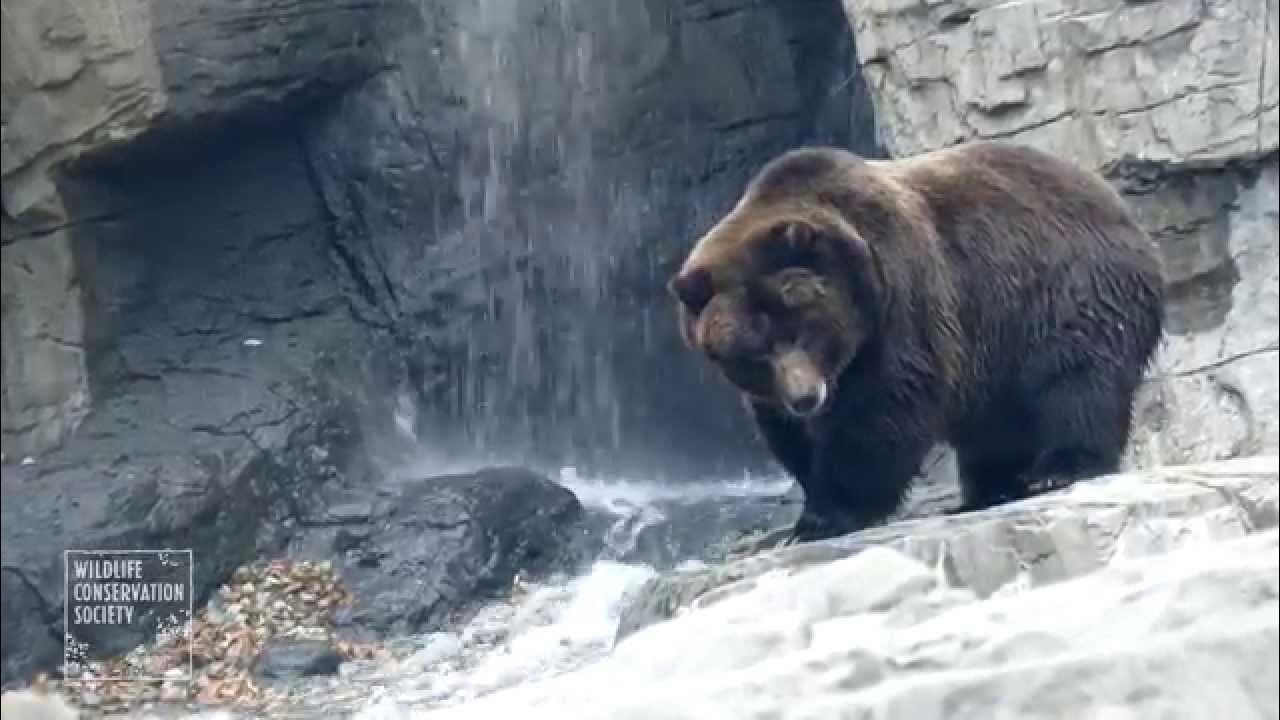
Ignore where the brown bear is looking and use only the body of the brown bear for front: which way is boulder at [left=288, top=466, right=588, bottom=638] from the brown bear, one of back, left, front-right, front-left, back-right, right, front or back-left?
right

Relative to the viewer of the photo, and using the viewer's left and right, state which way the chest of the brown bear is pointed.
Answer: facing the viewer and to the left of the viewer
